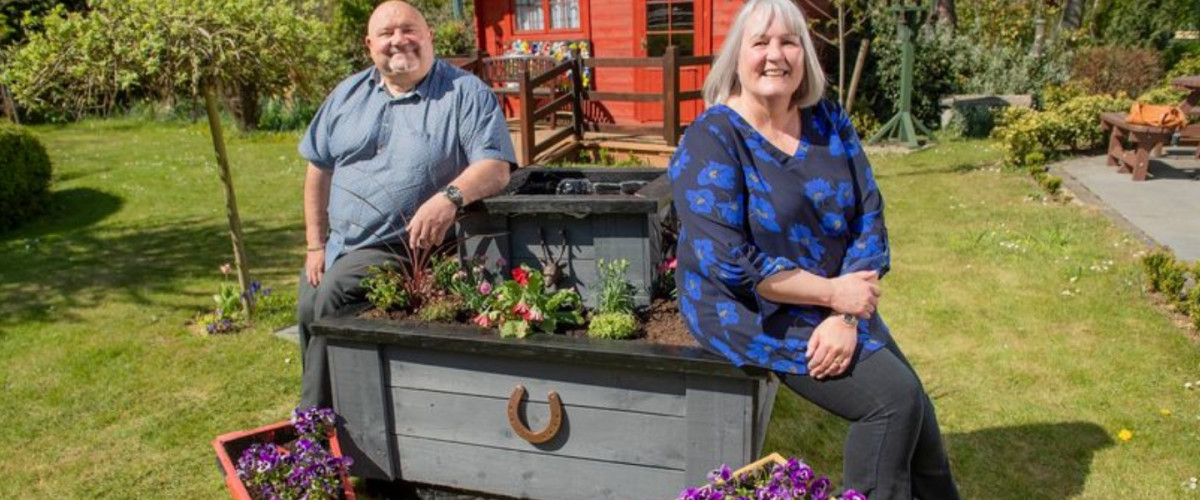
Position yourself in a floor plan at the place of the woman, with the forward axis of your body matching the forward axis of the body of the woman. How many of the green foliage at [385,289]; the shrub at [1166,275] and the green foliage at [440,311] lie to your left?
1

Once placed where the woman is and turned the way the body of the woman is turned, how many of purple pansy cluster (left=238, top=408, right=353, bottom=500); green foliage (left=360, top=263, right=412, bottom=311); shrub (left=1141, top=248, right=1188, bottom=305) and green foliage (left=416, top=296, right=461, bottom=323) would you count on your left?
1

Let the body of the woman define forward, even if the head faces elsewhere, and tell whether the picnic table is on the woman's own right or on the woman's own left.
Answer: on the woman's own left

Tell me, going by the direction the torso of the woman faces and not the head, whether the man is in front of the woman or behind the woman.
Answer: behind

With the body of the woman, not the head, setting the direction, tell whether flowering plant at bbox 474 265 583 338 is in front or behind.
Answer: behind

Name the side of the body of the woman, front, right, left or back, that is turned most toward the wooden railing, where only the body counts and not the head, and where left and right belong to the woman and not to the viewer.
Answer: back

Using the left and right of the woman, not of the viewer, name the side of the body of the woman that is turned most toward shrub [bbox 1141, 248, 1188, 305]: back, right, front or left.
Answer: left

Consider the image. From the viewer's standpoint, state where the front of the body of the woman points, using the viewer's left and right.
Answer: facing the viewer and to the right of the viewer

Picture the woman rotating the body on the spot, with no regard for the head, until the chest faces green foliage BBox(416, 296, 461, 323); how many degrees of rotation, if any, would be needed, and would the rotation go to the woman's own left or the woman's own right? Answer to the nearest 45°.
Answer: approximately 135° to the woman's own right

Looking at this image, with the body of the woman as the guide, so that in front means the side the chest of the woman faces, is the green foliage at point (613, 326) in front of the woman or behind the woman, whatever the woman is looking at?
behind
